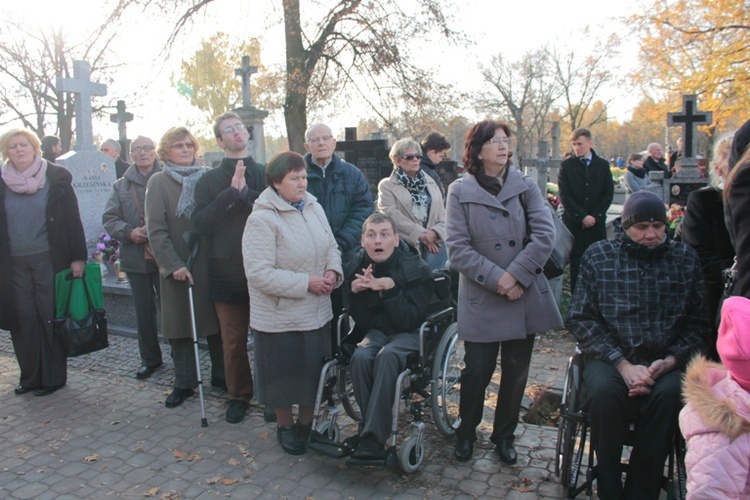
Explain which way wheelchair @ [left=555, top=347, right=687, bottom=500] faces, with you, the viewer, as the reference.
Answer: facing the viewer

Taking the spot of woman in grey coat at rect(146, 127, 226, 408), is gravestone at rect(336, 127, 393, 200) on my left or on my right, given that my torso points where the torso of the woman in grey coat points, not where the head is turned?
on my left

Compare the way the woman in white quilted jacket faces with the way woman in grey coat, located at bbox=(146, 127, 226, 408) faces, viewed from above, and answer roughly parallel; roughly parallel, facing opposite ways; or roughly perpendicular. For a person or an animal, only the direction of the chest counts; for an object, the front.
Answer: roughly parallel

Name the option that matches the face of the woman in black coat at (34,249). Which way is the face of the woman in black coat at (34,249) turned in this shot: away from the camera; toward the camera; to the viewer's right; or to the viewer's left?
toward the camera

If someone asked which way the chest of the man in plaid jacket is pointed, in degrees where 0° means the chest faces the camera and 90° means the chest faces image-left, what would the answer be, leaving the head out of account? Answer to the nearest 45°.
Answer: approximately 0°

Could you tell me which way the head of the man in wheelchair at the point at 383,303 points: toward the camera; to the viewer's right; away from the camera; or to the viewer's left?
toward the camera

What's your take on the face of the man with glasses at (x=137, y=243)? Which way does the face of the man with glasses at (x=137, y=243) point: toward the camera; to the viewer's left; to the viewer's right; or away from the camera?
toward the camera

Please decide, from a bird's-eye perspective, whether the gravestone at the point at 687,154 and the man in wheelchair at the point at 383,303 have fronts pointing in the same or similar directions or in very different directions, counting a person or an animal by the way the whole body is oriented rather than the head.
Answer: same or similar directions

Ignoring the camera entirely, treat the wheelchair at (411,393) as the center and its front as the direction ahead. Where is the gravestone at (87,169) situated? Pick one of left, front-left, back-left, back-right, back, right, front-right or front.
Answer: right

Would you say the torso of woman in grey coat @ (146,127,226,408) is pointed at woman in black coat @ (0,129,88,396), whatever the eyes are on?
no

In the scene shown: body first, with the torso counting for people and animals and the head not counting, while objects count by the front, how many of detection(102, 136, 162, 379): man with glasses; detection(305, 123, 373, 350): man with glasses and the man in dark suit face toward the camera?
3

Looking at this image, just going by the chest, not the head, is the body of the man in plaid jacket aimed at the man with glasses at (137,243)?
no

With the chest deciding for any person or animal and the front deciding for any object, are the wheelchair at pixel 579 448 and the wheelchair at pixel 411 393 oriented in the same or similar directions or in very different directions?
same or similar directions

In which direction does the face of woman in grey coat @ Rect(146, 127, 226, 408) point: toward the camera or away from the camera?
toward the camera

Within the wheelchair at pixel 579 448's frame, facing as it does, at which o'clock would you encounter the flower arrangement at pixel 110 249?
The flower arrangement is roughly at 4 o'clock from the wheelchair.

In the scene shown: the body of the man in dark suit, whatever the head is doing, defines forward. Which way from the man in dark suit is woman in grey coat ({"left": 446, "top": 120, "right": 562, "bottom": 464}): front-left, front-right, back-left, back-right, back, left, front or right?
front

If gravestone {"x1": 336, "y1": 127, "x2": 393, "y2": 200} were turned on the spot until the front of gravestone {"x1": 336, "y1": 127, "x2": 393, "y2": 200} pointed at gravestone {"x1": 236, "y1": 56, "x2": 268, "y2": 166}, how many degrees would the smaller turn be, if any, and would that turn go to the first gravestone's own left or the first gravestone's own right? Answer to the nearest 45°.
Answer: approximately 135° to the first gravestone's own right

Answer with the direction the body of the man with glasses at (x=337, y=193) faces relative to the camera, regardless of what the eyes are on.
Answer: toward the camera

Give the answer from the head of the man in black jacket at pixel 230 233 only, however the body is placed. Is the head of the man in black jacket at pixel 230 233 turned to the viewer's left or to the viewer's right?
to the viewer's right
